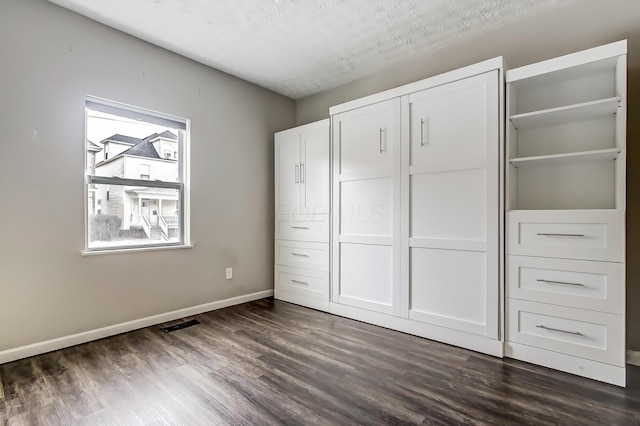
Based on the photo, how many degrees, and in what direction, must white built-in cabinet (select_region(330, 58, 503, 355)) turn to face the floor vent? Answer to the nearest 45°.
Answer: approximately 45° to its right

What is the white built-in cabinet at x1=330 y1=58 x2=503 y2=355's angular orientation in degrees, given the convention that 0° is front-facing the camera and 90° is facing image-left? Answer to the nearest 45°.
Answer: approximately 45°

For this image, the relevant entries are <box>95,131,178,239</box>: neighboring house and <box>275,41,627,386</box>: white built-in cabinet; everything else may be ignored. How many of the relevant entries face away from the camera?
0

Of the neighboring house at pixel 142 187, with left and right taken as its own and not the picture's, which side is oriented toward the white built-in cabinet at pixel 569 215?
front

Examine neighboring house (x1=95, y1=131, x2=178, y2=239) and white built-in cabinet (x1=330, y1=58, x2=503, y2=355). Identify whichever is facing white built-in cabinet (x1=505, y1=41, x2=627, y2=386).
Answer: the neighboring house

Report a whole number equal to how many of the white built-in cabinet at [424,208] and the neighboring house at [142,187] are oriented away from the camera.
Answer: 0

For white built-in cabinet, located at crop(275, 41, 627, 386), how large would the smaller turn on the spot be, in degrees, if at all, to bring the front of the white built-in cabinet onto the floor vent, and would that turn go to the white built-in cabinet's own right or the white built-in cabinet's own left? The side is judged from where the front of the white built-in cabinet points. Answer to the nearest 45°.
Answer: approximately 45° to the white built-in cabinet's own right

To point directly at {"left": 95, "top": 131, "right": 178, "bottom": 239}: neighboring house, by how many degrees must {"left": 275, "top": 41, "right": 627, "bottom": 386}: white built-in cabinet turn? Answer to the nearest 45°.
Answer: approximately 45° to its right

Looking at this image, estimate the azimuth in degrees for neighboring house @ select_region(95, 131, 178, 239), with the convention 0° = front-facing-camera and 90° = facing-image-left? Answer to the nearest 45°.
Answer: approximately 315°

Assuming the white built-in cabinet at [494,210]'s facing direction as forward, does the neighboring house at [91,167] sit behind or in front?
in front
